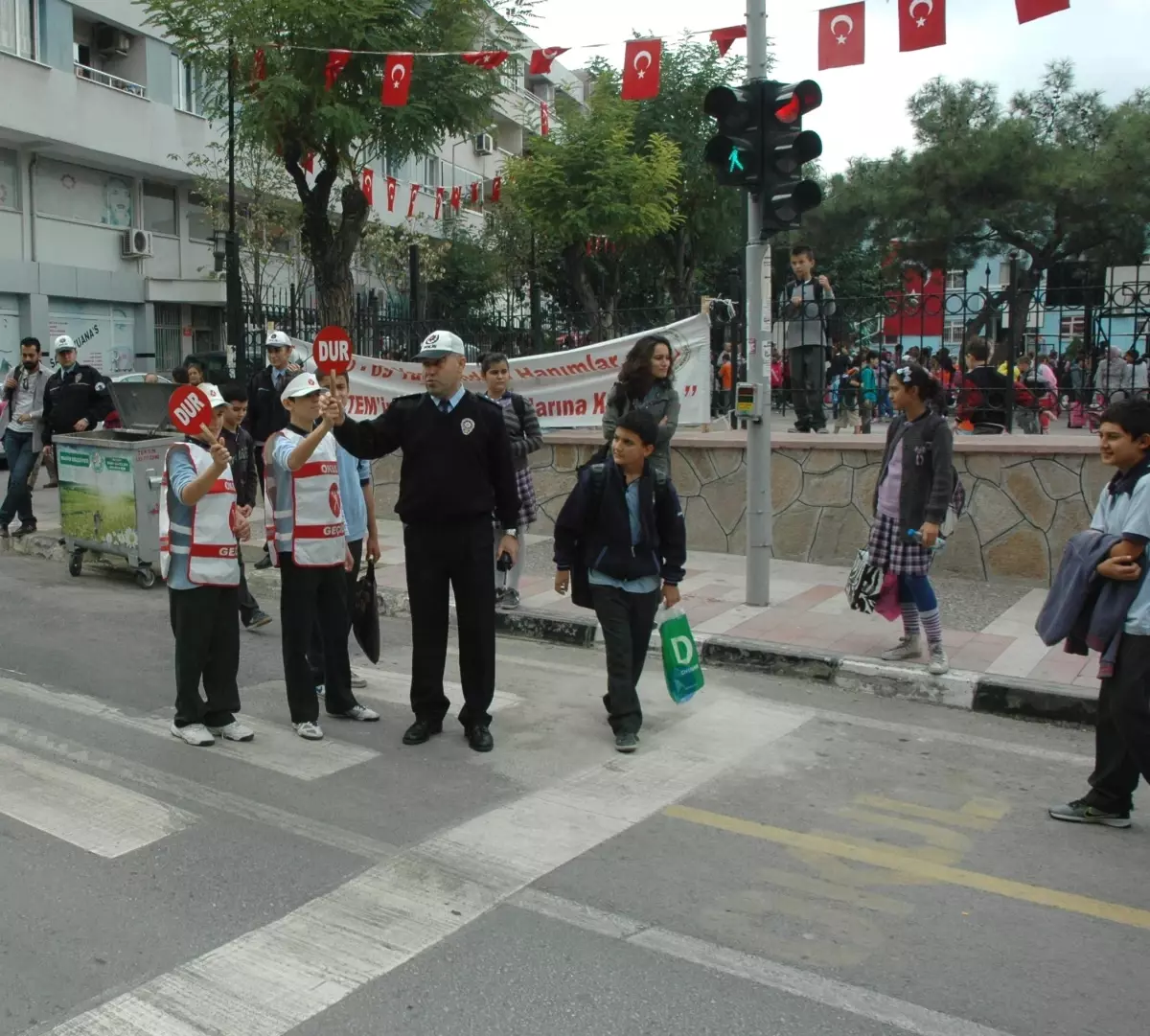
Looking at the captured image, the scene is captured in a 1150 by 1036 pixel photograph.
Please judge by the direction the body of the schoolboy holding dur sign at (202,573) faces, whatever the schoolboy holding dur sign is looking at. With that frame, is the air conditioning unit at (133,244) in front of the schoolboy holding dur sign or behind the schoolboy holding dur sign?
behind

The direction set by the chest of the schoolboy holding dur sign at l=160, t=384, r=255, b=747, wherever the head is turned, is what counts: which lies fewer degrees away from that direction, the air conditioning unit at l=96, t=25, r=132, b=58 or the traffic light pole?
the traffic light pole

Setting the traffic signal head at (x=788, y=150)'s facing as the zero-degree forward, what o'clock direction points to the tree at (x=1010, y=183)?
The tree is roughly at 8 o'clock from the traffic signal head.

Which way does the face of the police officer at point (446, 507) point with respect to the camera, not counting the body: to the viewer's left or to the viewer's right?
to the viewer's left

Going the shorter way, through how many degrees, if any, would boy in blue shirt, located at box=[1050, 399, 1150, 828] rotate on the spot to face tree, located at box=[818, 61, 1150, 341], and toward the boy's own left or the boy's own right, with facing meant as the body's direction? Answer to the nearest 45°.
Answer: approximately 90° to the boy's own right

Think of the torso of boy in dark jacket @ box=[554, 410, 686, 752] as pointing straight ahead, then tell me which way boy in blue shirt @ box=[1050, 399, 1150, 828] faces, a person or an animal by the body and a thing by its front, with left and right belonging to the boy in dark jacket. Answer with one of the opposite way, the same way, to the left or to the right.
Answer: to the right

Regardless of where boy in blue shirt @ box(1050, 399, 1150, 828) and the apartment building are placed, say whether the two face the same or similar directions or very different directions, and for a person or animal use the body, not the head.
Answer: very different directions

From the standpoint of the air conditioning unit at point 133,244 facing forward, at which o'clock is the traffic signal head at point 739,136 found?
The traffic signal head is roughly at 1 o'clock from the air conditioning unit.

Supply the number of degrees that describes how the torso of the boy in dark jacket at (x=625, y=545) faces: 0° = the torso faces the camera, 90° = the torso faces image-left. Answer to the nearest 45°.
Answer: approximately 0°

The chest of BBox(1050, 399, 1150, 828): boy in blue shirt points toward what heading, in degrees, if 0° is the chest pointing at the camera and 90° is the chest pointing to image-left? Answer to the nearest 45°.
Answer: approximately 90°
